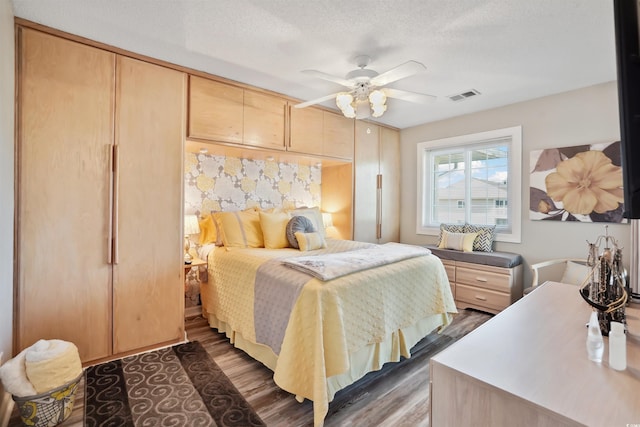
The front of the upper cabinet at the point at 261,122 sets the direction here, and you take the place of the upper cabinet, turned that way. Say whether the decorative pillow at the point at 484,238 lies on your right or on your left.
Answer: on your left

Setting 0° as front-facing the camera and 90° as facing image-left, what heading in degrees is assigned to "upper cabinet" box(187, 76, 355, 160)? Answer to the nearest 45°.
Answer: approximately 315°

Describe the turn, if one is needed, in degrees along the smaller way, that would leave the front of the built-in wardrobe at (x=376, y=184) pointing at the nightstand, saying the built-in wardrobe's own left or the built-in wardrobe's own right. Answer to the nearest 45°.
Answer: approximately 90° to the built-in wardrobe's own right
